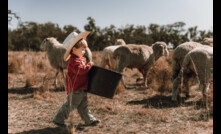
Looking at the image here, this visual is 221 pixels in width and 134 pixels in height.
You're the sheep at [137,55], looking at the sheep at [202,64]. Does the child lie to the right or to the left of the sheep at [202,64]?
right

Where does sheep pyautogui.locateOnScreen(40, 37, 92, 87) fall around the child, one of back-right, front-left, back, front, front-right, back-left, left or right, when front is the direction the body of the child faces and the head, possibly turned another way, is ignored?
left

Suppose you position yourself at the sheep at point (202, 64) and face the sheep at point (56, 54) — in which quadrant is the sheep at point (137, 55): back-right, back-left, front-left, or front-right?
front-right

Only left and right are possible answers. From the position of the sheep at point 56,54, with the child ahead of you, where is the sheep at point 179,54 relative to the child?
left

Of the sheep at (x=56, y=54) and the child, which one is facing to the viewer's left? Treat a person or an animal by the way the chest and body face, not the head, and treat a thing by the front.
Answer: the sheep

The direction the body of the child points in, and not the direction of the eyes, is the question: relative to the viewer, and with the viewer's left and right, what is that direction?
facing to the right of the viewer

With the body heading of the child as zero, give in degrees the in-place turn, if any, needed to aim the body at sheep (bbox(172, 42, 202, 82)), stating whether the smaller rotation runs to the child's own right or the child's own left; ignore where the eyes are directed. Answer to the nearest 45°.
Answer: approximately 45° to the child's own left

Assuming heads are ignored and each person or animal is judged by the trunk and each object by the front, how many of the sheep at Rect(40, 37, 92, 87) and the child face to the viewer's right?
1

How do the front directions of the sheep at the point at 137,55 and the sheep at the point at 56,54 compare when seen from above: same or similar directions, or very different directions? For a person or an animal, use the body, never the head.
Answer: very different directions

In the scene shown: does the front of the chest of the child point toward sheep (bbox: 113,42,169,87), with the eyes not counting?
no

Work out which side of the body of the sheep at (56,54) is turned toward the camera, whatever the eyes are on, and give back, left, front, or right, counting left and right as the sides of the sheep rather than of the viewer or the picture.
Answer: left
